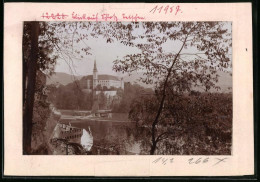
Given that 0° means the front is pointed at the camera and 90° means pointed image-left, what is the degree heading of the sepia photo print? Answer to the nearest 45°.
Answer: approximately 0°
